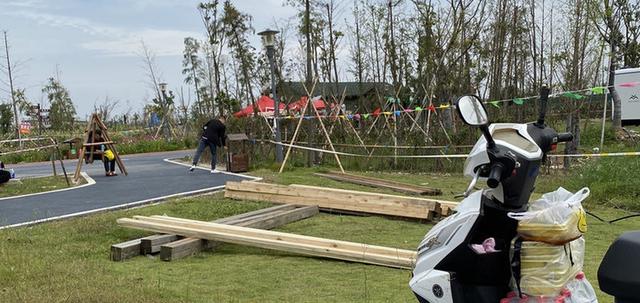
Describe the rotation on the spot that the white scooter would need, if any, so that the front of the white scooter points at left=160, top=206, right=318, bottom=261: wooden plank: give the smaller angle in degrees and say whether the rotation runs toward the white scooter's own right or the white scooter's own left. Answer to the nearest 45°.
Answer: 0° — it already faces it

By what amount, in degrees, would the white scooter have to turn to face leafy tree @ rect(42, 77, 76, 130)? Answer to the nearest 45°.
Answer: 0° — it already faces it

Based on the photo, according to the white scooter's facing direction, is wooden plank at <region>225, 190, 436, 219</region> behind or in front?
in front

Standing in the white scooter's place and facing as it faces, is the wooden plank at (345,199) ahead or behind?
ahead

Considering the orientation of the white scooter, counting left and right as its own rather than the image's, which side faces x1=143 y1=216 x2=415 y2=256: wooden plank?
front

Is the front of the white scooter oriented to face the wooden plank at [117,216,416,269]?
yes

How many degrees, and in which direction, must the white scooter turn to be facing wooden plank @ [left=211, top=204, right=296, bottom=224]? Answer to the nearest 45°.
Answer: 0° — it already faces it

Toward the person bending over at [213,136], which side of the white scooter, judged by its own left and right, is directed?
front

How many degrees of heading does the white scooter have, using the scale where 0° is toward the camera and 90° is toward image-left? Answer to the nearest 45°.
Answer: approximately 135°
